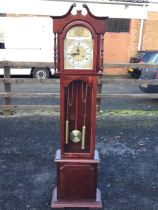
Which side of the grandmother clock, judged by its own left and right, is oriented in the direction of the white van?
back

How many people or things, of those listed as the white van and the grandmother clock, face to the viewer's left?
1

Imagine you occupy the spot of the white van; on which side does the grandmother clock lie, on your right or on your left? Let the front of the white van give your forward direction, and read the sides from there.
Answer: on your left

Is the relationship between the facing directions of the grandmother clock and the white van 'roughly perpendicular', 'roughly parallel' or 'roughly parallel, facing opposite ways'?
roughly perpendicular

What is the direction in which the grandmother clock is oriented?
toward the camera

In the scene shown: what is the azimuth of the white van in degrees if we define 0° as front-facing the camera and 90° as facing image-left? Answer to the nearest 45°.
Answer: approximately 90°

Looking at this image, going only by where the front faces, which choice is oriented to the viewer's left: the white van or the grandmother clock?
the white van
